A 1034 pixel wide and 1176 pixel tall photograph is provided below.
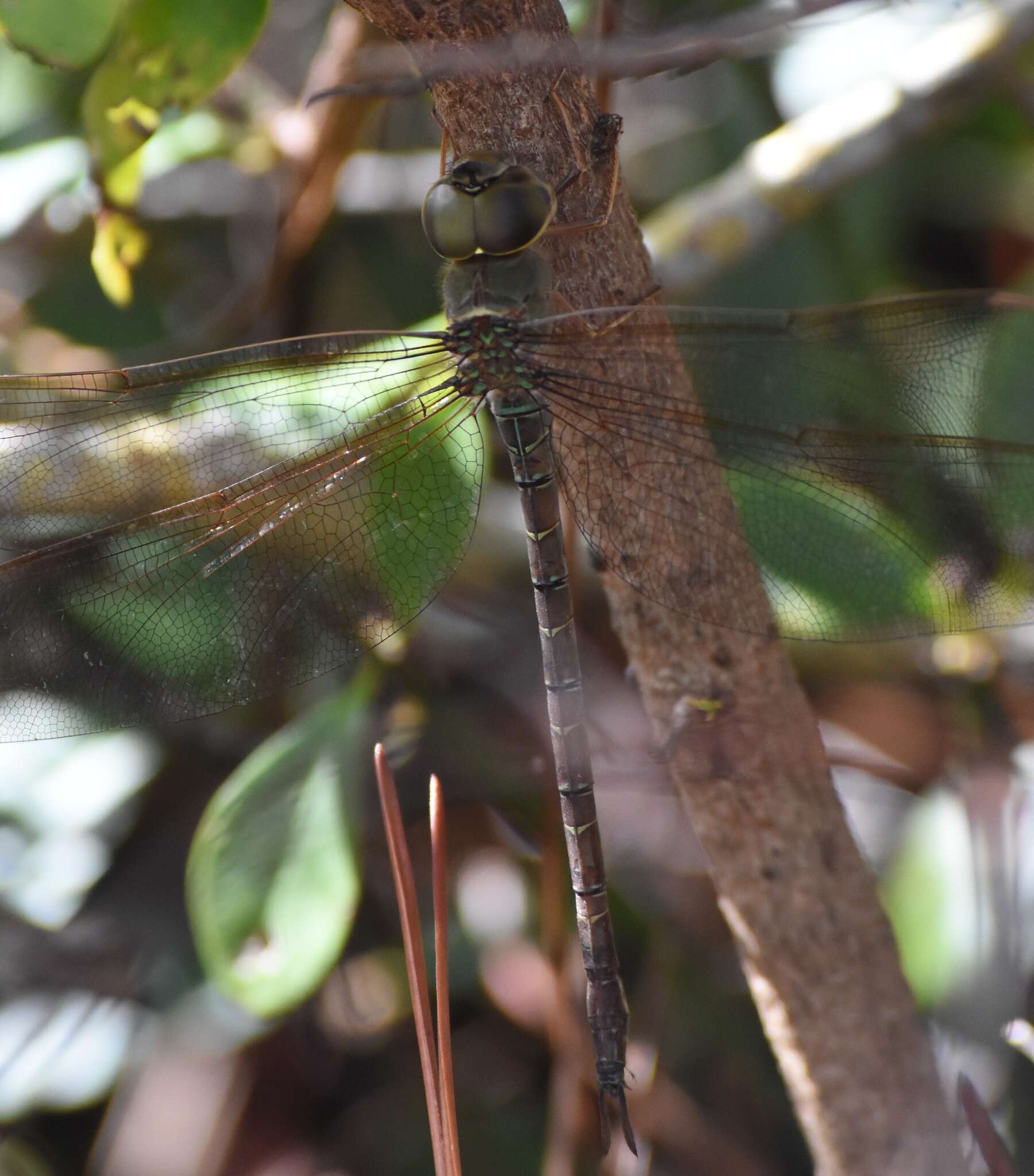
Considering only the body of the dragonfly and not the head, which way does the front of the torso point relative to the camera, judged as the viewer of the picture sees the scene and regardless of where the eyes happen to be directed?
away from the camera
